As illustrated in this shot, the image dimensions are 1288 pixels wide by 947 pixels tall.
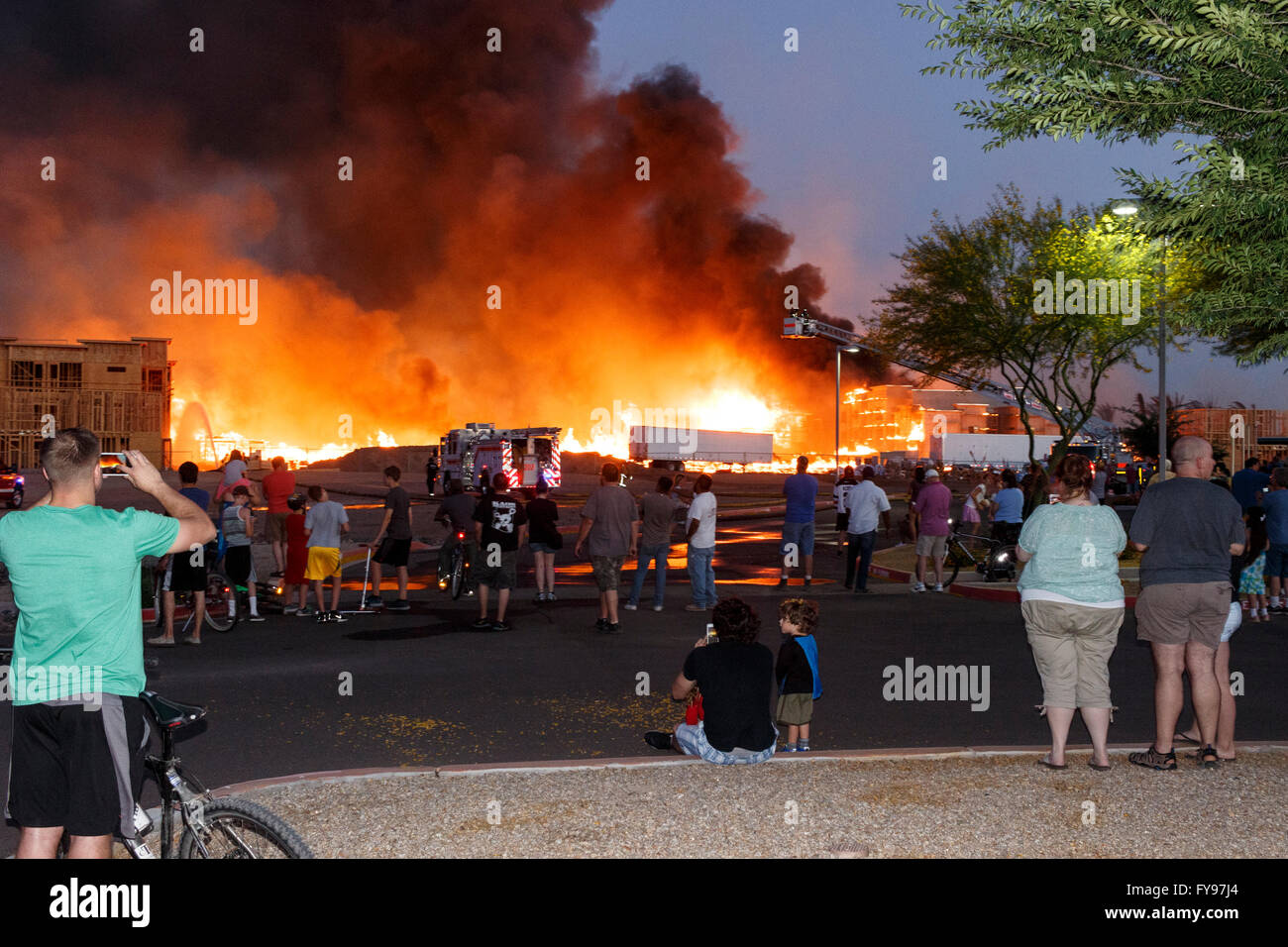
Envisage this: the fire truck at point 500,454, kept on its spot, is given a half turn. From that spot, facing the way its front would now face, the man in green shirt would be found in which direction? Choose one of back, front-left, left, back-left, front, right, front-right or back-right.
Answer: front-right

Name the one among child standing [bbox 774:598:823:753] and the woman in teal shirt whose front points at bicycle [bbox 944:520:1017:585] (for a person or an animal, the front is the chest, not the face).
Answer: the woman in teal shirt

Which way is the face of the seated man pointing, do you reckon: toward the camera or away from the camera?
away from the camera

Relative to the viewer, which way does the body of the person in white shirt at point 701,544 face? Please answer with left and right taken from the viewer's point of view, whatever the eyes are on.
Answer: facing away from the viewer and to the left of the viewer

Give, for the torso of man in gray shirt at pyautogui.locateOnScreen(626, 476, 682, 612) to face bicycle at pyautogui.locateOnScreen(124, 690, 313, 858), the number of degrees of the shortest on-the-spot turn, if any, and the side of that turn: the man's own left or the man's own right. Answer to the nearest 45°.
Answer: approximately 180°

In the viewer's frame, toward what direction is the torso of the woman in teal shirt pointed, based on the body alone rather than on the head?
away from the camera

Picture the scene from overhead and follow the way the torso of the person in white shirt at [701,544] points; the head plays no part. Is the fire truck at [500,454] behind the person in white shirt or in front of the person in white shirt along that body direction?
in front

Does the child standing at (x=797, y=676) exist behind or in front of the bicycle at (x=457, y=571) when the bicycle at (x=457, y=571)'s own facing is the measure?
behind

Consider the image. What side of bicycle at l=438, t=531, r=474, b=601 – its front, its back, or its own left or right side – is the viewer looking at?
back
